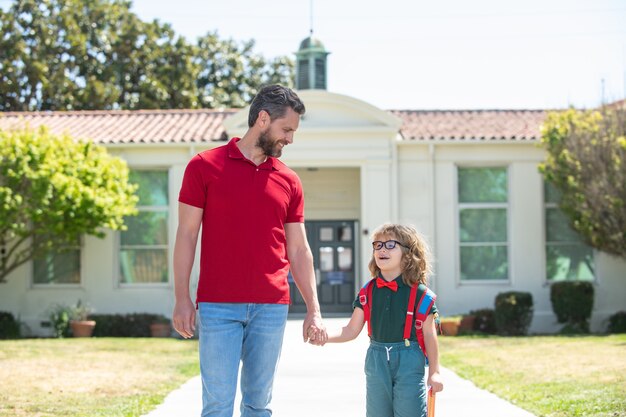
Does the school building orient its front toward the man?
yes

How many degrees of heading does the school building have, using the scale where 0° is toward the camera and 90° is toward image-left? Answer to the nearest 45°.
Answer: approximately 0°

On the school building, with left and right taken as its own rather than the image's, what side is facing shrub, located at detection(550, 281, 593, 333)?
left

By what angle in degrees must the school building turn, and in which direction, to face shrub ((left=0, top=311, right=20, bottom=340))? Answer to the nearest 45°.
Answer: approximately 90° to its right

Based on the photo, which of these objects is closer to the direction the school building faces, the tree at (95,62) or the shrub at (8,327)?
the shrub

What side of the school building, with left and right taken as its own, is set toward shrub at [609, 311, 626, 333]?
left

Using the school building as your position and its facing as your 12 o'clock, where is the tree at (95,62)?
The tree is roughly at 5 o'clock from the school building.

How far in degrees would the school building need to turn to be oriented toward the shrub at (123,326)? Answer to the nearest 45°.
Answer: approximately 90° to its right

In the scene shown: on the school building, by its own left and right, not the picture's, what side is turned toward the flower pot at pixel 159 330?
right
